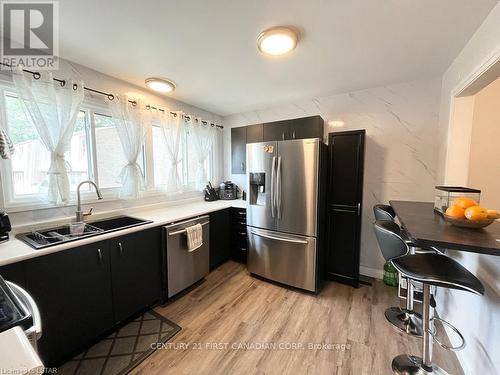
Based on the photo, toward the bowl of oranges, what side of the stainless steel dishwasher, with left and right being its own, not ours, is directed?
front

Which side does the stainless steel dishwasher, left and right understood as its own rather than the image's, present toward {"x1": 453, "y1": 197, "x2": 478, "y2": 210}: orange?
front

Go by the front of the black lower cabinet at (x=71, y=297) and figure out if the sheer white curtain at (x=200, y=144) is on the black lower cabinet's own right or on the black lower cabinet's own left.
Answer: on the black lower cabinet's own left

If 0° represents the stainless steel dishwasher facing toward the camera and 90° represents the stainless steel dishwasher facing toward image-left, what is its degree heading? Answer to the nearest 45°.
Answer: approximately 315°

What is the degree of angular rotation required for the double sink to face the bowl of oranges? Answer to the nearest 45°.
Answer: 0° — it already faces it

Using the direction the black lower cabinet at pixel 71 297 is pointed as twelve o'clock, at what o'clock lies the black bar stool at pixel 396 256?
The black bar stool is roughly at 12 o'clock from the black lower cabinet.

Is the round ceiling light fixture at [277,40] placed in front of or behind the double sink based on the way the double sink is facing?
in front

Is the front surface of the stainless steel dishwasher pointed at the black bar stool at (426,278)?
yes

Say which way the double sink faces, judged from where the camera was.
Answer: facing the viewer and to the right of the viewer
